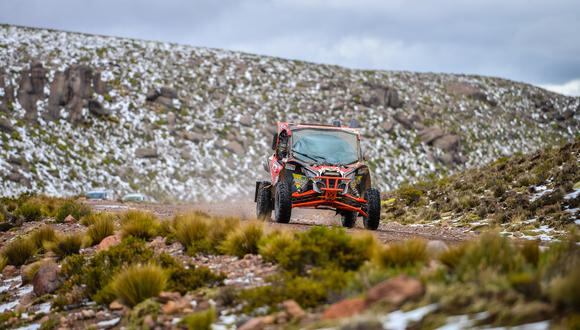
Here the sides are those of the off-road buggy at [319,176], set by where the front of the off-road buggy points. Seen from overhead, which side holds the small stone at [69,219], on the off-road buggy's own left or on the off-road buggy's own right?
on the off-road buggy's own right

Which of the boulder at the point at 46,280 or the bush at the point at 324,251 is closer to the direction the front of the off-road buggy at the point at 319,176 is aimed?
the bush

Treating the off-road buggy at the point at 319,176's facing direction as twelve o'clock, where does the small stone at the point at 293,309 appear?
The small stone is roughly at 12 o'clock from the off-road buggy.

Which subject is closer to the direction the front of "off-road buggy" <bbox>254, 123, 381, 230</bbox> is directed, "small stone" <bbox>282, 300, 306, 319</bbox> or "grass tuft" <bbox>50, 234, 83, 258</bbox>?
the small stone

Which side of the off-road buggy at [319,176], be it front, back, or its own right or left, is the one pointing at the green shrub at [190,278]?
front

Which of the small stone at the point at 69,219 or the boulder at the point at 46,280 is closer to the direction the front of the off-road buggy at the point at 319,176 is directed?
the boulder

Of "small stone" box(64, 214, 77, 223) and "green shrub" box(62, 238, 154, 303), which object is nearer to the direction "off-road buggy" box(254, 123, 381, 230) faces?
the green shrub

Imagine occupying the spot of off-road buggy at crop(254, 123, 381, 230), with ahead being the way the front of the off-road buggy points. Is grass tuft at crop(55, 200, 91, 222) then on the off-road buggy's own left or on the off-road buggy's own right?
on the off-road buggy's own right

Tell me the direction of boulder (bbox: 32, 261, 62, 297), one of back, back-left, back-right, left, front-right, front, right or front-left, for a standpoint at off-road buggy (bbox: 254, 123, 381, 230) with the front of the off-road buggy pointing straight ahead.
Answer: front-right

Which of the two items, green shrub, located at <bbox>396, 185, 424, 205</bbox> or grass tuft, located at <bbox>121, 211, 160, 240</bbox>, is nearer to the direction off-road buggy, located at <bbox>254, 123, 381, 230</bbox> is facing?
the grass tuft

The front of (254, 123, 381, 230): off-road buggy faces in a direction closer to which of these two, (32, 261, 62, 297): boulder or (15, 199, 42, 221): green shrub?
the boulder

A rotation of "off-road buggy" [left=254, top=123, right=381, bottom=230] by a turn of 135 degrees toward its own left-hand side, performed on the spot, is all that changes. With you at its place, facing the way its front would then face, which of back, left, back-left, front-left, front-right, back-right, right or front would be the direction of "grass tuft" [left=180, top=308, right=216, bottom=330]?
back-right

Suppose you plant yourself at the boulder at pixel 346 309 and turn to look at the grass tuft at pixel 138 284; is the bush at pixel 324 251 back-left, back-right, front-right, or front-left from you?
front-right

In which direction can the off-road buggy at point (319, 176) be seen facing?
toward the camera

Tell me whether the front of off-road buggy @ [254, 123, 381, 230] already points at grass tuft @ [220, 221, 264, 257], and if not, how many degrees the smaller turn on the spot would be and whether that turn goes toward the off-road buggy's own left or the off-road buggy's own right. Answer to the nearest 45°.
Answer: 0° — it already faces it

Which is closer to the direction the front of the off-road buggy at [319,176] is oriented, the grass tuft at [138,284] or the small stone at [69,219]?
the grass tuft
